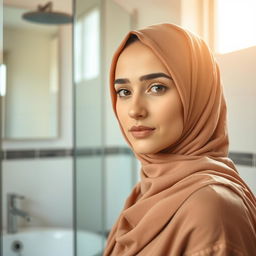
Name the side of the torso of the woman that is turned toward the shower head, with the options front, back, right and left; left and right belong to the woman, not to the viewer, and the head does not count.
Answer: right

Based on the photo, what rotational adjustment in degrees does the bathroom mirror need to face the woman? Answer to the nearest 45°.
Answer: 0° — it already faces them

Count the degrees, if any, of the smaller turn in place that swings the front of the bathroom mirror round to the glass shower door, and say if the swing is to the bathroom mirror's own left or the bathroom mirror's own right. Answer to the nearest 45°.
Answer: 0° — it already faces it

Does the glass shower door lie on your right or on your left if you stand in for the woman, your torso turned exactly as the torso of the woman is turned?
on your right

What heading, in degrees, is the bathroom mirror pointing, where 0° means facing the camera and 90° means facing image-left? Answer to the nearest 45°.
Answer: approximately 0°
